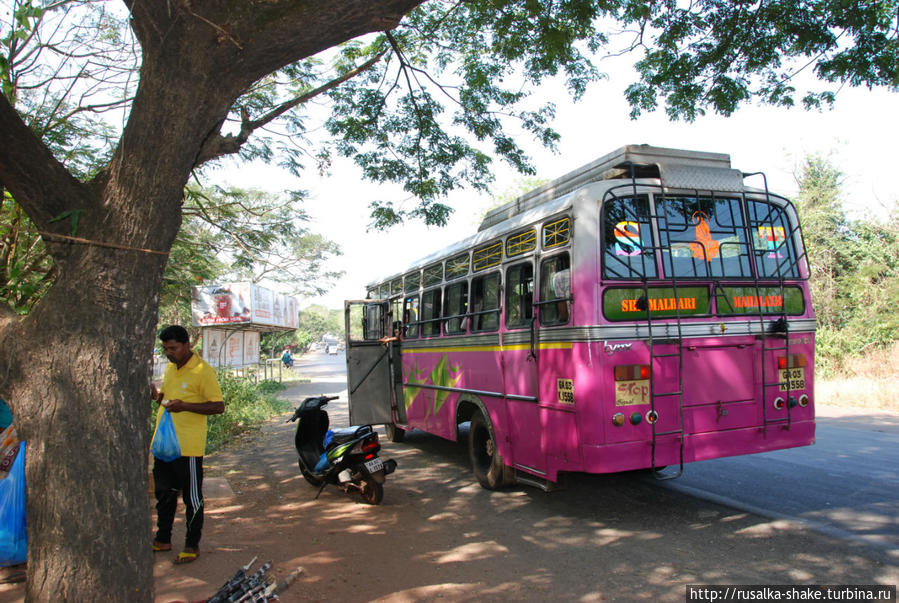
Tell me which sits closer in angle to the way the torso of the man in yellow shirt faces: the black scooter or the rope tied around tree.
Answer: the rope tied around tree

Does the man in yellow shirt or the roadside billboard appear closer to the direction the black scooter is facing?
the roadside billboard

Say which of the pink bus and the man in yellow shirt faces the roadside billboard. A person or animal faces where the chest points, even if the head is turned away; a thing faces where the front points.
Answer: the pink bus

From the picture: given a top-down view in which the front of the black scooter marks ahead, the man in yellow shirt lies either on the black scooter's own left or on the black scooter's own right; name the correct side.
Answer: on the black scooter's own left

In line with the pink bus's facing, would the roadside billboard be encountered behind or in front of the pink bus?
in front

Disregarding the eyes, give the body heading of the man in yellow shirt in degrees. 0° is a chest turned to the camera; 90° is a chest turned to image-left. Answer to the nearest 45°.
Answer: approximately 45°

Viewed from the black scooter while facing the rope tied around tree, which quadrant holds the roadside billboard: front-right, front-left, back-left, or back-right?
back-right

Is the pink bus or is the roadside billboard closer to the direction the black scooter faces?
the roadside billboard

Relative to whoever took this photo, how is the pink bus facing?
facing away from the viewer and to the left of the viewer

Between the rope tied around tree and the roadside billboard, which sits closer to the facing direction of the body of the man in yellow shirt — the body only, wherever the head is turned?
the rope tied around tree
